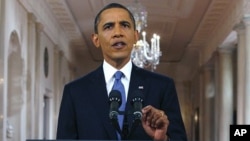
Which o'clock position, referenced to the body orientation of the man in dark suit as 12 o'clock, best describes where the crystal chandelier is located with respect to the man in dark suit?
The crystal chandelier is roughly at 6 o'clock from the man in dark suit.

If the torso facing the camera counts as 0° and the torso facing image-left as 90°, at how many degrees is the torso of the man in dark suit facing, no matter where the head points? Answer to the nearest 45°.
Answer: approximately 0°

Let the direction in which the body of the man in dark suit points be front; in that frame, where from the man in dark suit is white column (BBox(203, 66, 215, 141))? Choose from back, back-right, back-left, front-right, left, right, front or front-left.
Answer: back

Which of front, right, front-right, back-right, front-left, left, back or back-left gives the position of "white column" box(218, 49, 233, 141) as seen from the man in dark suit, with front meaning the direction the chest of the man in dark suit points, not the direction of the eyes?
back

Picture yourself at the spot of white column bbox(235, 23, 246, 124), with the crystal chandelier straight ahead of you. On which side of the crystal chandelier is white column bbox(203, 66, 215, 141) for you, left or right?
right
